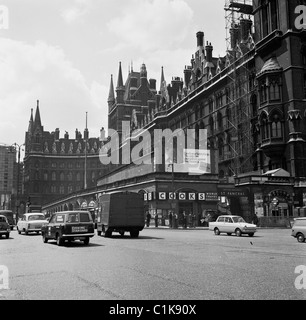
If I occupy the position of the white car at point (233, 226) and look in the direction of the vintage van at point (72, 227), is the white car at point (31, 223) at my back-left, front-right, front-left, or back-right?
front-right

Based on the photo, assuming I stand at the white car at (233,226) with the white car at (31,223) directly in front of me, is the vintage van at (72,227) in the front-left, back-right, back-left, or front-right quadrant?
front-left

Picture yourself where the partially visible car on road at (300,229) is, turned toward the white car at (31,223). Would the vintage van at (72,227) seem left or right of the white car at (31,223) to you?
left

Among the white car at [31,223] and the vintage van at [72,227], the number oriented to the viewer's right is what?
0
